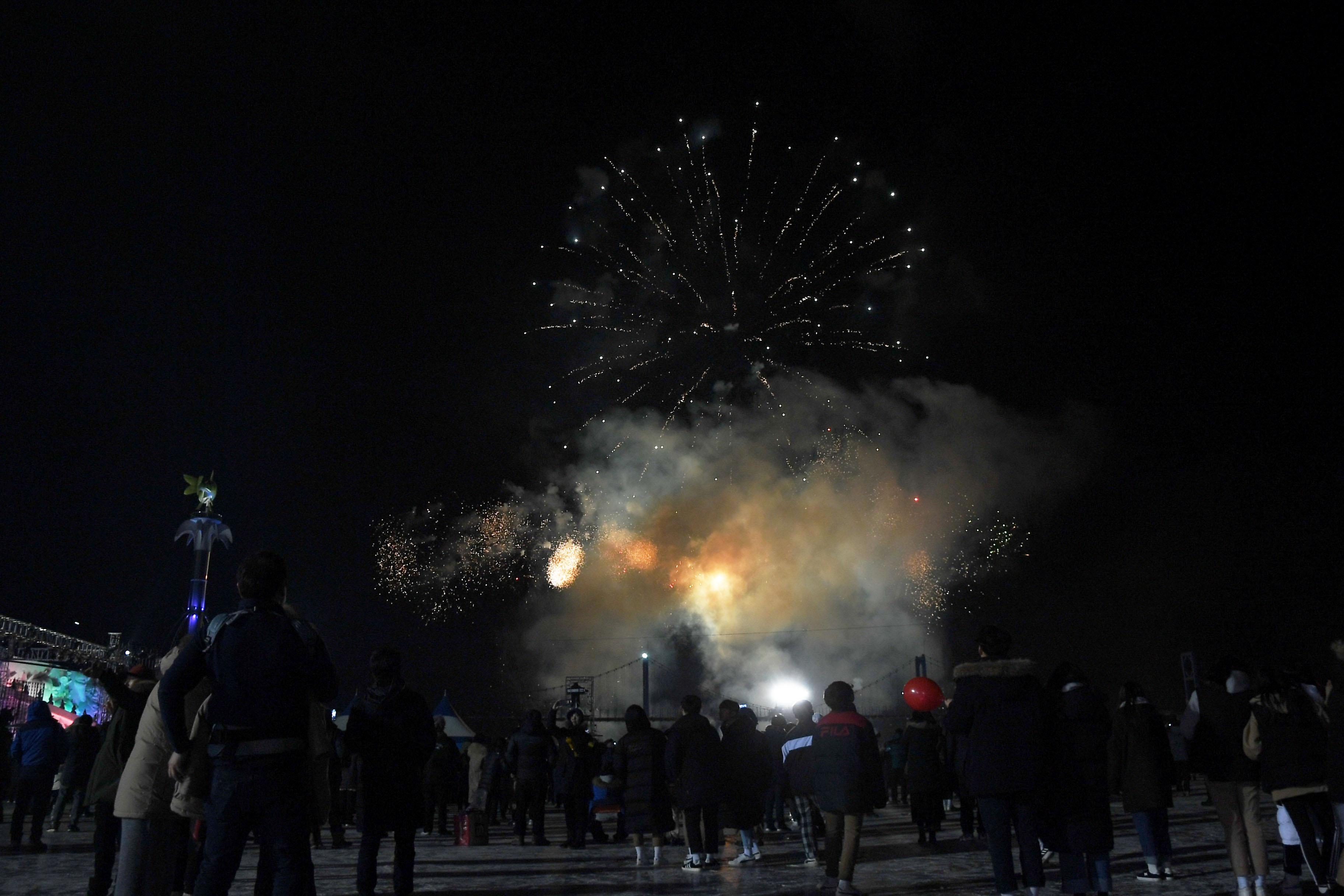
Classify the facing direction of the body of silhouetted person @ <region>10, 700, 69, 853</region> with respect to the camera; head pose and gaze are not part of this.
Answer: away from the camera

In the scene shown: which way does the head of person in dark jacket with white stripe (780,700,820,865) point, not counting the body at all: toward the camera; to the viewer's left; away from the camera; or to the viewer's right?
away from the camera

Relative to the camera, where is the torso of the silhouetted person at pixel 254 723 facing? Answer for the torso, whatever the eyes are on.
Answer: away from the camera

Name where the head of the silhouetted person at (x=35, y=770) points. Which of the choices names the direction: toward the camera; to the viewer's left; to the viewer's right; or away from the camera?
away from the camera

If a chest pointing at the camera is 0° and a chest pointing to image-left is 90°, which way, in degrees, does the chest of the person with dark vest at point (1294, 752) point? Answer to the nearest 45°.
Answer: approximately 135°

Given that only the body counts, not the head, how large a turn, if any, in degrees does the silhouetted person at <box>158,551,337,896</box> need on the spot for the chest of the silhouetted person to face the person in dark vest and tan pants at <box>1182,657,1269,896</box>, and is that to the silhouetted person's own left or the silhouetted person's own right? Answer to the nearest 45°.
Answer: approximately 90° to the silhouetted person's own right

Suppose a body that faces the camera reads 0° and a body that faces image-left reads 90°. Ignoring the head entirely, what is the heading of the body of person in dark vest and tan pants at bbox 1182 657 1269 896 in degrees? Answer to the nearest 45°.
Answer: approximately 135°

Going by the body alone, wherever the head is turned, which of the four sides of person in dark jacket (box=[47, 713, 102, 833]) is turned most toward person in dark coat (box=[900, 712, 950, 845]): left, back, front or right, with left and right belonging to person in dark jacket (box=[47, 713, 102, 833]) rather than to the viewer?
right

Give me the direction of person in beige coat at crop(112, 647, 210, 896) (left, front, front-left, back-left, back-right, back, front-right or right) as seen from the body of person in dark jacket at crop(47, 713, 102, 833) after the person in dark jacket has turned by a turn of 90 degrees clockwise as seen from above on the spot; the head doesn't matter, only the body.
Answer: front-right

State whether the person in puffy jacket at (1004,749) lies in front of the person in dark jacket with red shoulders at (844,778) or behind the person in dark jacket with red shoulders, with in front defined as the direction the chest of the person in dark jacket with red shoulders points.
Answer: behind

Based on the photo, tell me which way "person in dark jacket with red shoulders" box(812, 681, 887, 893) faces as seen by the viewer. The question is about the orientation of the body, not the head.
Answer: away from the camera

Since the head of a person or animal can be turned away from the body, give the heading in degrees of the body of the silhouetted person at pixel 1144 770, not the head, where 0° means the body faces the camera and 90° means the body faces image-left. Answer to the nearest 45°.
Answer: approximately 135°

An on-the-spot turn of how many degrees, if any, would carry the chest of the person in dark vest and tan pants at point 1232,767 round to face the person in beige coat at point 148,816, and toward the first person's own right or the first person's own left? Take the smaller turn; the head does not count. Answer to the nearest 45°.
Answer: approximately 90° to the first person's own left
